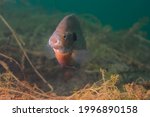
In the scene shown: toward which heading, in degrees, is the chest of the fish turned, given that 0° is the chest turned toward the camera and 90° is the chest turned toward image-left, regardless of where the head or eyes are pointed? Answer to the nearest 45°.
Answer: approximately 45°
